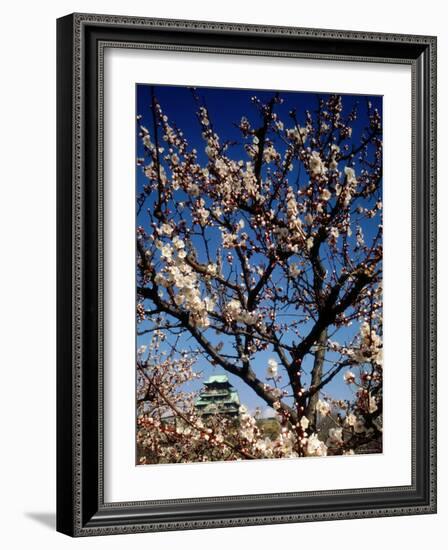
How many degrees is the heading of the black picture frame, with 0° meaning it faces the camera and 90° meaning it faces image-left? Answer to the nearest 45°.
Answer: approximately 315°
